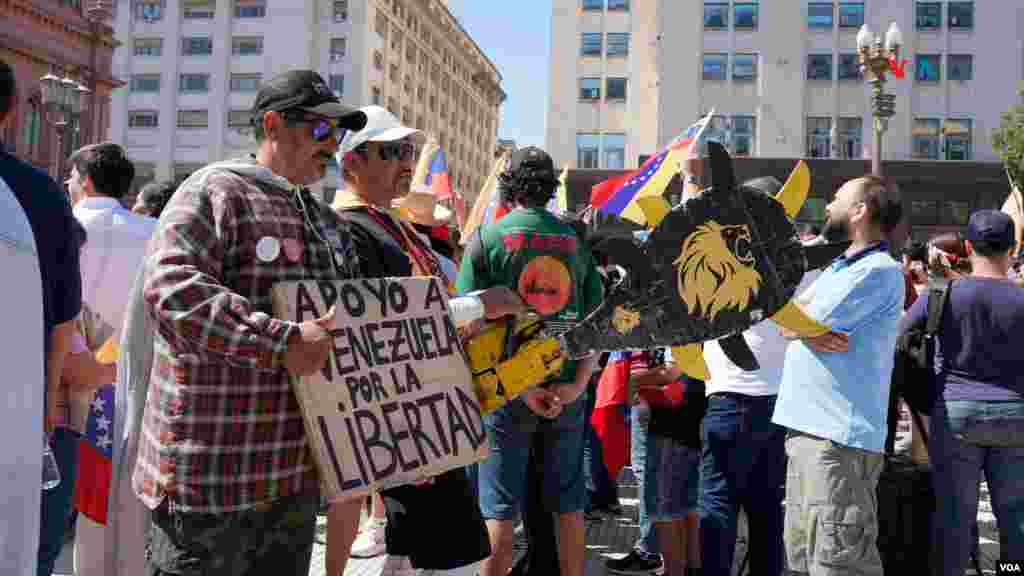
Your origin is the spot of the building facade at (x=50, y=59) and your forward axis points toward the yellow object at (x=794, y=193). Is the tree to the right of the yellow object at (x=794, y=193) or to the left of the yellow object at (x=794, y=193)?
left

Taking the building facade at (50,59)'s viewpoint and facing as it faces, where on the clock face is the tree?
The tree is roughly at 12 o'clock from the building facade.

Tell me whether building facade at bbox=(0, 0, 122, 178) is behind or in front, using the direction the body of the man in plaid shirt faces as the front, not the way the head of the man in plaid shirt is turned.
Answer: behind

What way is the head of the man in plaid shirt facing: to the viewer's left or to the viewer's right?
to the viewer's right

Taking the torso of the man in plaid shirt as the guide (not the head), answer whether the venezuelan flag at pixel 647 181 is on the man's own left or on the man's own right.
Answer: on the man's own left
